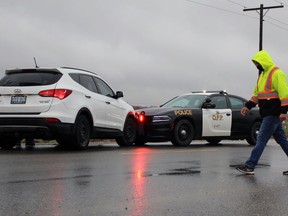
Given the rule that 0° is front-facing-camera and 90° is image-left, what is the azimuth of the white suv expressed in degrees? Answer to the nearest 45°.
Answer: approximately 225°

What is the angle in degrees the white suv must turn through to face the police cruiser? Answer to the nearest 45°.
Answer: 0° — it already faces it

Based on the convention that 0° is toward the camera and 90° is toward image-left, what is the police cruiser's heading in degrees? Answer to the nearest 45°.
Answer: approximately 45°

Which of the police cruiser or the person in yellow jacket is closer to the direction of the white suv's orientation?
the police cruiser

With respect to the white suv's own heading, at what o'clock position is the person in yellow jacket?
The person in yellow jacket is roughly at 3 o'clock from the white suv.

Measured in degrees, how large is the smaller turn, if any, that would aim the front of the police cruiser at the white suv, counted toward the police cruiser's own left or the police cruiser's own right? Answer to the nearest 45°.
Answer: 0° — it already faces it

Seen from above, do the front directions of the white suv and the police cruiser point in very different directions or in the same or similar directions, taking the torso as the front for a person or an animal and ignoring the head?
very different directions
